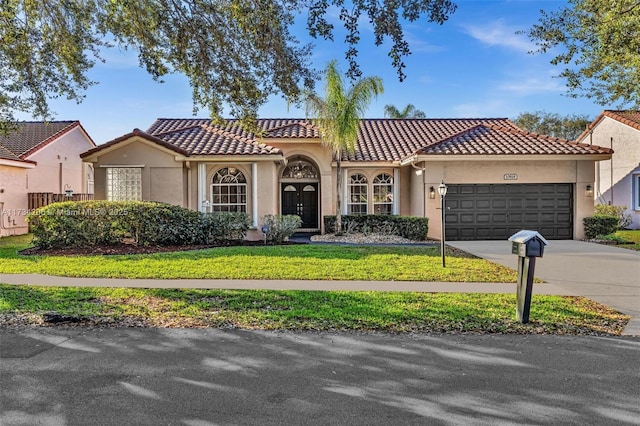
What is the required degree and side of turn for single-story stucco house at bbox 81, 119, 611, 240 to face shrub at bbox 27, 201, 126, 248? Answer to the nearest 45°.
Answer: approximately 90° to its right

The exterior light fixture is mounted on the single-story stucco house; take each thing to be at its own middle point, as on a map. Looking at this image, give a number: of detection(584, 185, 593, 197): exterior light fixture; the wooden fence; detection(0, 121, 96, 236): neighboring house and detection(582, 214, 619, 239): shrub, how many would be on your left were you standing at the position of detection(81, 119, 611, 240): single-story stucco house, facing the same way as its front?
2

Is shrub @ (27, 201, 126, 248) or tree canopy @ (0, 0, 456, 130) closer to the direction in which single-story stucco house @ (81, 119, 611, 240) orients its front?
the tree canopy

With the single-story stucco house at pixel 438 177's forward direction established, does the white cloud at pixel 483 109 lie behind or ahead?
behind

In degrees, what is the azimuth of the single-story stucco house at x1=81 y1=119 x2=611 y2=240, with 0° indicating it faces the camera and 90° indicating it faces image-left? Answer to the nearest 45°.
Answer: approximately 0°

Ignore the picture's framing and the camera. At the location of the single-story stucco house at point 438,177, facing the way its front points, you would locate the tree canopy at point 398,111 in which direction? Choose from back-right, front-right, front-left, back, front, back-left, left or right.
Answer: back

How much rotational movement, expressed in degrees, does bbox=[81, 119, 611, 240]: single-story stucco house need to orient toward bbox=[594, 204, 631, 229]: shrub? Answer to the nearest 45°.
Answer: approximately 135° to its left

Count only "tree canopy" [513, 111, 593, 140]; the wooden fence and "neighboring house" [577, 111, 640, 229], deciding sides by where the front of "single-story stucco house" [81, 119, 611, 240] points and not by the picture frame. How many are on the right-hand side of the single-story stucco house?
1

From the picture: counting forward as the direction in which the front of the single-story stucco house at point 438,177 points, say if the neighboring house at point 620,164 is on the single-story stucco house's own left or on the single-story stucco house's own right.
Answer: on the single-story stucco house's own left
